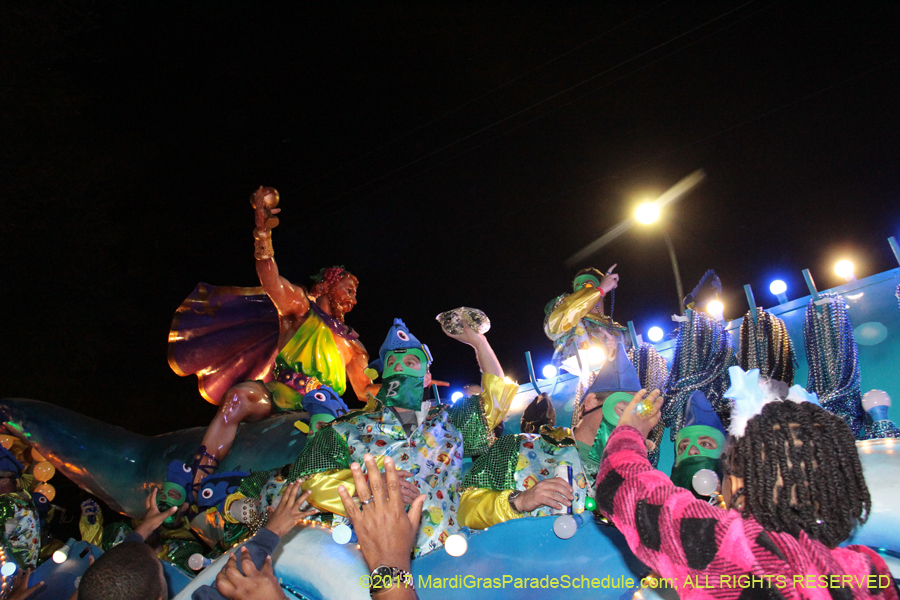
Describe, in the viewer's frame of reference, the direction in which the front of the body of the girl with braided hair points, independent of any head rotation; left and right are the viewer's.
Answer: facing away from the viewer and to the left of the viewer

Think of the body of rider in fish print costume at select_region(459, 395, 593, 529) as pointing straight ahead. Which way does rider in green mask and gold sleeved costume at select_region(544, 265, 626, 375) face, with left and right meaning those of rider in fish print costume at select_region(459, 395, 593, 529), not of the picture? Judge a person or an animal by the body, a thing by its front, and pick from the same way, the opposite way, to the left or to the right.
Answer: the same way

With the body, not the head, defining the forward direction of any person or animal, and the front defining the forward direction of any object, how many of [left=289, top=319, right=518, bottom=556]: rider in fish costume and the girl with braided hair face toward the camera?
1

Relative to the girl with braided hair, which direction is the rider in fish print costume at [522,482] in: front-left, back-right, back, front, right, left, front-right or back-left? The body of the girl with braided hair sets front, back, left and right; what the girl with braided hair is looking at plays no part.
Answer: front

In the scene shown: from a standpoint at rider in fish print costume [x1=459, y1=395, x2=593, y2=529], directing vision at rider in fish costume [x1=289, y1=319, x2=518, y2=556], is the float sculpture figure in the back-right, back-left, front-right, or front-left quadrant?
front-right

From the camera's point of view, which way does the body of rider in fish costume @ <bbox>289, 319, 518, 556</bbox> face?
toward the camera

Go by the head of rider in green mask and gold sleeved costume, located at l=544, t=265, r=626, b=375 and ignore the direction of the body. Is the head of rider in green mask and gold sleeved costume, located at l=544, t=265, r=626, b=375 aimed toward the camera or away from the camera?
toward the camera

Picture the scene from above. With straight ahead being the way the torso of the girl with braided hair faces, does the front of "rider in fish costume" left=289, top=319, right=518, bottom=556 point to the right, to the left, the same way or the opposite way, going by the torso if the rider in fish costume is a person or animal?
the opposite way

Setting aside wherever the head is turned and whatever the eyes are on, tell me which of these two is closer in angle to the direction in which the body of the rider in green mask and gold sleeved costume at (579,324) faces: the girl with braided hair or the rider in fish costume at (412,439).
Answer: the girl with braided hair

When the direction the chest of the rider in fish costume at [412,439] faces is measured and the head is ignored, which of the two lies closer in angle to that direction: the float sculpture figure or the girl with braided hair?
the girl with braided hair

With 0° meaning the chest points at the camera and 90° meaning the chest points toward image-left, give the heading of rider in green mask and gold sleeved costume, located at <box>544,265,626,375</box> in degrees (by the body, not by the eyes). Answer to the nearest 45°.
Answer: approximately 315°

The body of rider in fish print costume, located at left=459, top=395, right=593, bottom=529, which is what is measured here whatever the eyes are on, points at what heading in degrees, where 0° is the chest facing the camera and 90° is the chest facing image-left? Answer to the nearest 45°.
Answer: approximately 315°

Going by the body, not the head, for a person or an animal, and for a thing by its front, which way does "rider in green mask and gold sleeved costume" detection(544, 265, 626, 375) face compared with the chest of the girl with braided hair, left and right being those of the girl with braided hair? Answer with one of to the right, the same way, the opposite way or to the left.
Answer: the opposite way

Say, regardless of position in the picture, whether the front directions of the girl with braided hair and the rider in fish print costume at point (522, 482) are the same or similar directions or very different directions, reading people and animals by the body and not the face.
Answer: very different directions
